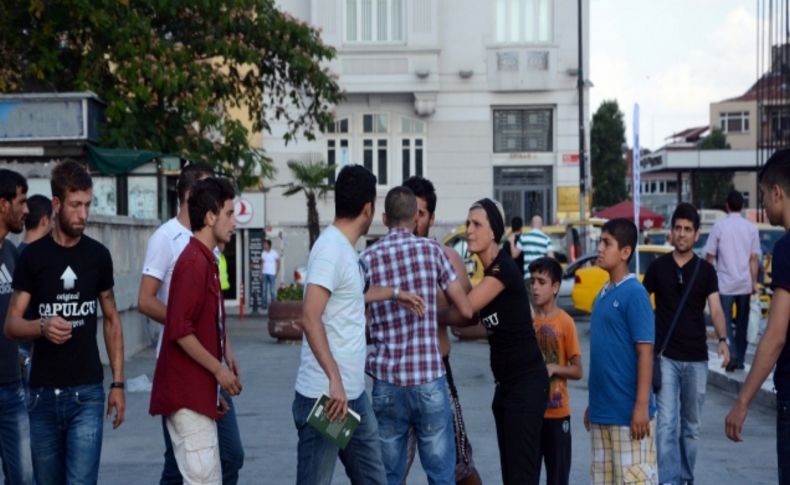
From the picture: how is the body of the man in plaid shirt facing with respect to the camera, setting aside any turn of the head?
away from the camera

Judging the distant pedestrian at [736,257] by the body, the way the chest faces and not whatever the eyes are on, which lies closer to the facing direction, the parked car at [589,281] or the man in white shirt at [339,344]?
the parked car

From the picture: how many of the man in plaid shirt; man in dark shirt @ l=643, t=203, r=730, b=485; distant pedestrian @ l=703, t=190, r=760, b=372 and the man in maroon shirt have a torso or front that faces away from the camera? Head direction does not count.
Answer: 2

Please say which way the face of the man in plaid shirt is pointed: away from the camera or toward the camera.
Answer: away from the camera

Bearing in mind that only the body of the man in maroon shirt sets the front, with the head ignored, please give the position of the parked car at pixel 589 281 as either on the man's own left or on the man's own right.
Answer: on the man's own left

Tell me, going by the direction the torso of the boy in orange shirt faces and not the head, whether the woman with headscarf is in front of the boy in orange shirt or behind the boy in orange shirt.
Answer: in front

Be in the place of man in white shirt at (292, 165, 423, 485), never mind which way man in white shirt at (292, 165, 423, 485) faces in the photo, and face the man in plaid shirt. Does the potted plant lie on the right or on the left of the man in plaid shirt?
left

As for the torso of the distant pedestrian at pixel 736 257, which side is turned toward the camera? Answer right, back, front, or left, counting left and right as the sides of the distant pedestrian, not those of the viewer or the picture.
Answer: back

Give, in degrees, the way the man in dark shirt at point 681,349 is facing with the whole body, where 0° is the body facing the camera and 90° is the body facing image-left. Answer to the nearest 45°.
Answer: approximately 0°

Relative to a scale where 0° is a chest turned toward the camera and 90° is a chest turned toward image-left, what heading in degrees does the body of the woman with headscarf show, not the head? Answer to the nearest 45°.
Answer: approximately 45°

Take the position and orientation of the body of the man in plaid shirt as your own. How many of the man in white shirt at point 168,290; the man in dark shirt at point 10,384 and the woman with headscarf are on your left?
2

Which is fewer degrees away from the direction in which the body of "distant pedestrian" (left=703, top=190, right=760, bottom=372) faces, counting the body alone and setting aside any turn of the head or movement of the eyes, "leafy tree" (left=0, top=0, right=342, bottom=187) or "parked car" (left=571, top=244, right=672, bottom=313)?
the parked car
